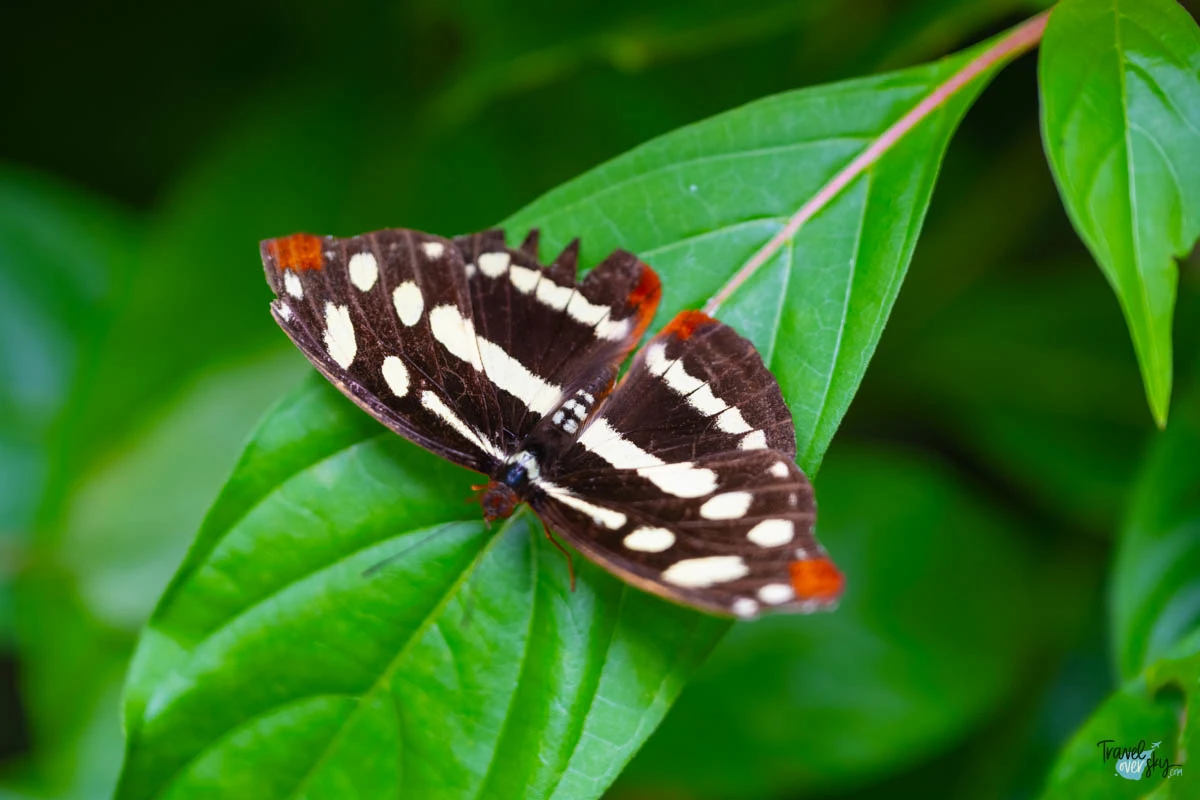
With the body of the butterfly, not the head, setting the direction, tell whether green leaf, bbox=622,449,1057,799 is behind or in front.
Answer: behind

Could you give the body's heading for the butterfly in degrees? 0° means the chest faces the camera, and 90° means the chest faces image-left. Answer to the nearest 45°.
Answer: approximately 45°

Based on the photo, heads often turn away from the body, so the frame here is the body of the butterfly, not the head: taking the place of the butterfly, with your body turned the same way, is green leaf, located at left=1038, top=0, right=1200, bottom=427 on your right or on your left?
on your left

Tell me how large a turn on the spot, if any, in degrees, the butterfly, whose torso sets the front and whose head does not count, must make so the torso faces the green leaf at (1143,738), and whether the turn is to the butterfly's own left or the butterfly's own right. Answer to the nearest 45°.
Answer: approximately 135° to the butterfly's own left
